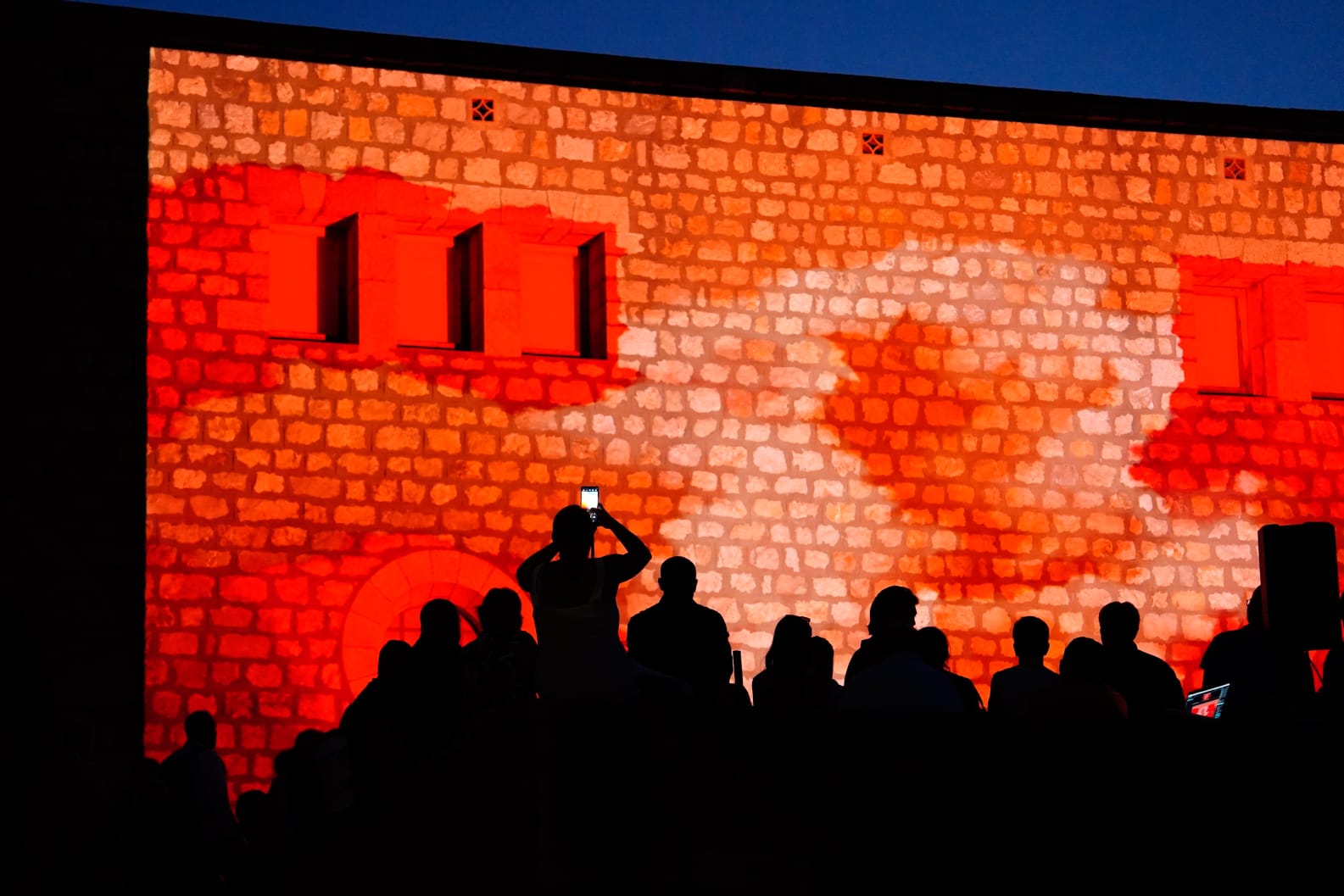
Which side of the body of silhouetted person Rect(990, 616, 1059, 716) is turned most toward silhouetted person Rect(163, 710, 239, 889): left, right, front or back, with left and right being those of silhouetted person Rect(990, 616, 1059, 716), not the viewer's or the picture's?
left

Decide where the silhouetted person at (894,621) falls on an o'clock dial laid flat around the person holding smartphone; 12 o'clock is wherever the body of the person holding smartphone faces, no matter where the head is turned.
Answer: The silhouetted person is roughly at 3 o'clock from the person holding smartphone.

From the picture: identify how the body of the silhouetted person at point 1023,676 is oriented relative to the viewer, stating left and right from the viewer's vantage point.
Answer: facing away from the viewer

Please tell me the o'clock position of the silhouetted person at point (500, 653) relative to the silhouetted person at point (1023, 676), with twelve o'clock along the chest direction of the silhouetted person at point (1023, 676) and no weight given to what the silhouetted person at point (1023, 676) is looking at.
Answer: the silhouetted person at point (500, 653) is roughly at 8 o'clock from the silhouetted person at point (1023, 676).

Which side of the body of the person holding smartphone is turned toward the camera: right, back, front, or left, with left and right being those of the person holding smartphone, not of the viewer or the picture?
back

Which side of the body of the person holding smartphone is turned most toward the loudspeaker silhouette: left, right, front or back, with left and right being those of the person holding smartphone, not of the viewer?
right

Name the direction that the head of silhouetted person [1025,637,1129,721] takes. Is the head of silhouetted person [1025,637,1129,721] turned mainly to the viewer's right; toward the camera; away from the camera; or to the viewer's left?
away from the camera

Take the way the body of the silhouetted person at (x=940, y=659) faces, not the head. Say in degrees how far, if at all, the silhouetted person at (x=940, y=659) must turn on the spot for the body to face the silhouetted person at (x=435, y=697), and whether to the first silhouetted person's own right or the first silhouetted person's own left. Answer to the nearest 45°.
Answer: approximately 135° to the first silhouetted person's own left

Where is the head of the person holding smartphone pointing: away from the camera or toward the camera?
away from the camera

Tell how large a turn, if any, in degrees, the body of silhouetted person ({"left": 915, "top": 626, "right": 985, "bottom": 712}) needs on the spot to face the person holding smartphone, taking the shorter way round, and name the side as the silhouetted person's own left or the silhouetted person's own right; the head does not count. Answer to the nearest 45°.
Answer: approximately 135° to the silhouetted person's own left

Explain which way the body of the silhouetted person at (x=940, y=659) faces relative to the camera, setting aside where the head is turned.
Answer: away from the camera

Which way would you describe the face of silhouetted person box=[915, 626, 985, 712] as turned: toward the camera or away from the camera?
away from the camera
